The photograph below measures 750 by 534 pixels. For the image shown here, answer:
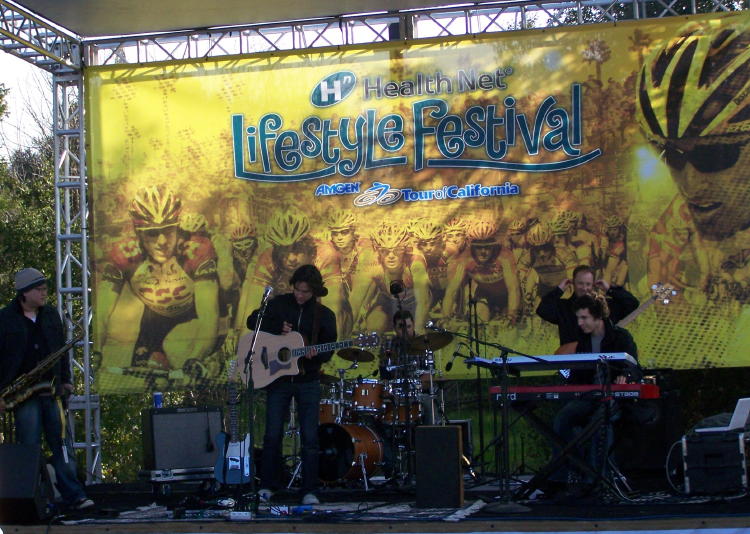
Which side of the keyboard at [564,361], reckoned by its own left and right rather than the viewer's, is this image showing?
back

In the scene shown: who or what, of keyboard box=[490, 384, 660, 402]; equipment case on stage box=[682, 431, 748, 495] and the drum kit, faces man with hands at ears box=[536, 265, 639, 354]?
the keyboard

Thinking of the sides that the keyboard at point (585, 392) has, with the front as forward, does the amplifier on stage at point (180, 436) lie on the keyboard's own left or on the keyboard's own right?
on the keyboard's own left

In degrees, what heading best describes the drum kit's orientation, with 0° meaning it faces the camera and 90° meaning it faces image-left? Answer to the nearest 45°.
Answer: approximately 45°

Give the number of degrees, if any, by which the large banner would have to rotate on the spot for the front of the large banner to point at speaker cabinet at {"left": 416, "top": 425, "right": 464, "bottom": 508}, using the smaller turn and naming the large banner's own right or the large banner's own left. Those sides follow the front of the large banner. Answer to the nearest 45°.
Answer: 0° — it already faces it

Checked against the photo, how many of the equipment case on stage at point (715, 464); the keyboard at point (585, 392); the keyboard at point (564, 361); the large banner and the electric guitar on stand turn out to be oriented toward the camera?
3

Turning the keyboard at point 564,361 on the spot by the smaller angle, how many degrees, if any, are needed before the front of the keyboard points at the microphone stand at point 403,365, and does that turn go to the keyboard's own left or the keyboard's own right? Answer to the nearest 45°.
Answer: approximately 45° to the keyboard's own left

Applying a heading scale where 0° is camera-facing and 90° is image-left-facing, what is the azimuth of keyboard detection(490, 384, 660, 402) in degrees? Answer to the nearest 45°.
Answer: approximately 180°

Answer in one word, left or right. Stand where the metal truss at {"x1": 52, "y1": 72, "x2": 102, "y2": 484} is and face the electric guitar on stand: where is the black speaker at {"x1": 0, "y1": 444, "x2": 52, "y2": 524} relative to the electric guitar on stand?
right

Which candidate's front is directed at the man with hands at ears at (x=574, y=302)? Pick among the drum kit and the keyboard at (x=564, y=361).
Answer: the keyboard
